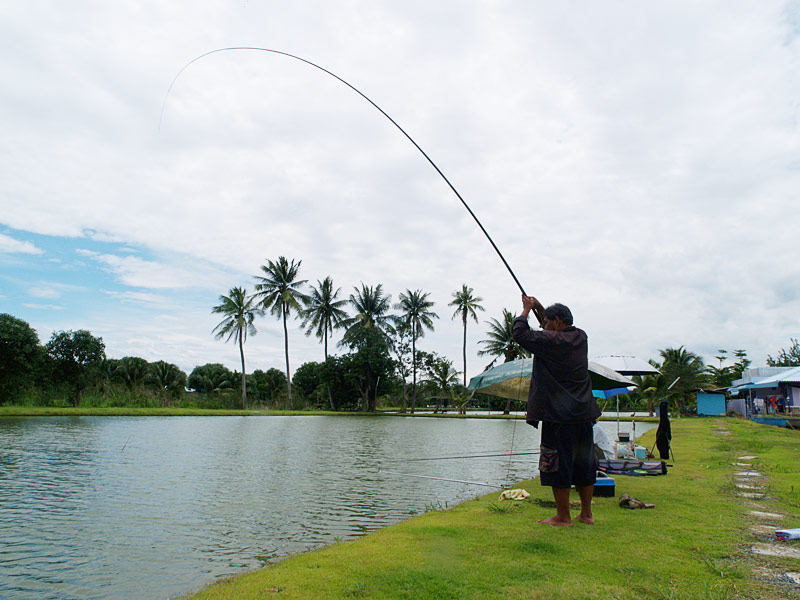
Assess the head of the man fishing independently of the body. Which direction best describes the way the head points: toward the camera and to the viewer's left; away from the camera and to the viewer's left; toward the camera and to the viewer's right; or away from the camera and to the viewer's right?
away from the camera and to the viewer's left

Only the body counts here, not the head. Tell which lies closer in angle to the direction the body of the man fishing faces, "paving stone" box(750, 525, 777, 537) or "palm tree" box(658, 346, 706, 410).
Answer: the palm tree

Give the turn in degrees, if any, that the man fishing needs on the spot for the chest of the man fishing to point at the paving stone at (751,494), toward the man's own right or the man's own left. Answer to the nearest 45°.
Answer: approximately 90° to the man's own right

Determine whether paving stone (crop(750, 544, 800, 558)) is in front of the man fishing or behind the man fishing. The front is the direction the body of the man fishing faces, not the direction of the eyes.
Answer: behind

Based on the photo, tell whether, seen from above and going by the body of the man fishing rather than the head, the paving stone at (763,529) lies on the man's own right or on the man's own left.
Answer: on the man's own right

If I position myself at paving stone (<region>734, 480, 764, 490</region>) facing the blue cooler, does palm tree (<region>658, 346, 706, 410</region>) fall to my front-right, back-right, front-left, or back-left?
back-right

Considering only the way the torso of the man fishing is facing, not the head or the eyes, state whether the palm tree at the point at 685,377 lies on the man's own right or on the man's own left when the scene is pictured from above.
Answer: on the man's own right

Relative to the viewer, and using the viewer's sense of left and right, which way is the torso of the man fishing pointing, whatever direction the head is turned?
facing away from the viewer and to the left of the viewer

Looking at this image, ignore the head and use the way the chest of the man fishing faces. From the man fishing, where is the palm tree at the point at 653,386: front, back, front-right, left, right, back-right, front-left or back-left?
front-right

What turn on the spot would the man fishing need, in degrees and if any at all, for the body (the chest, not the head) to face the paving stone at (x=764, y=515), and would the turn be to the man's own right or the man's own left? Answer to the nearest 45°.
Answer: approximately 90° to the man's own right

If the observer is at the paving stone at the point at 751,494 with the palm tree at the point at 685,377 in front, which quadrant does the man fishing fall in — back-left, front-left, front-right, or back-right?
back-left

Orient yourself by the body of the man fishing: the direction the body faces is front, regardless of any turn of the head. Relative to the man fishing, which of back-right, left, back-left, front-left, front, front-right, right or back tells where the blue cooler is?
front-right

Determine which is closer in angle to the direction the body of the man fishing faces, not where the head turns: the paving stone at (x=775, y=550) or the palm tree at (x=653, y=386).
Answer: the palm tree
